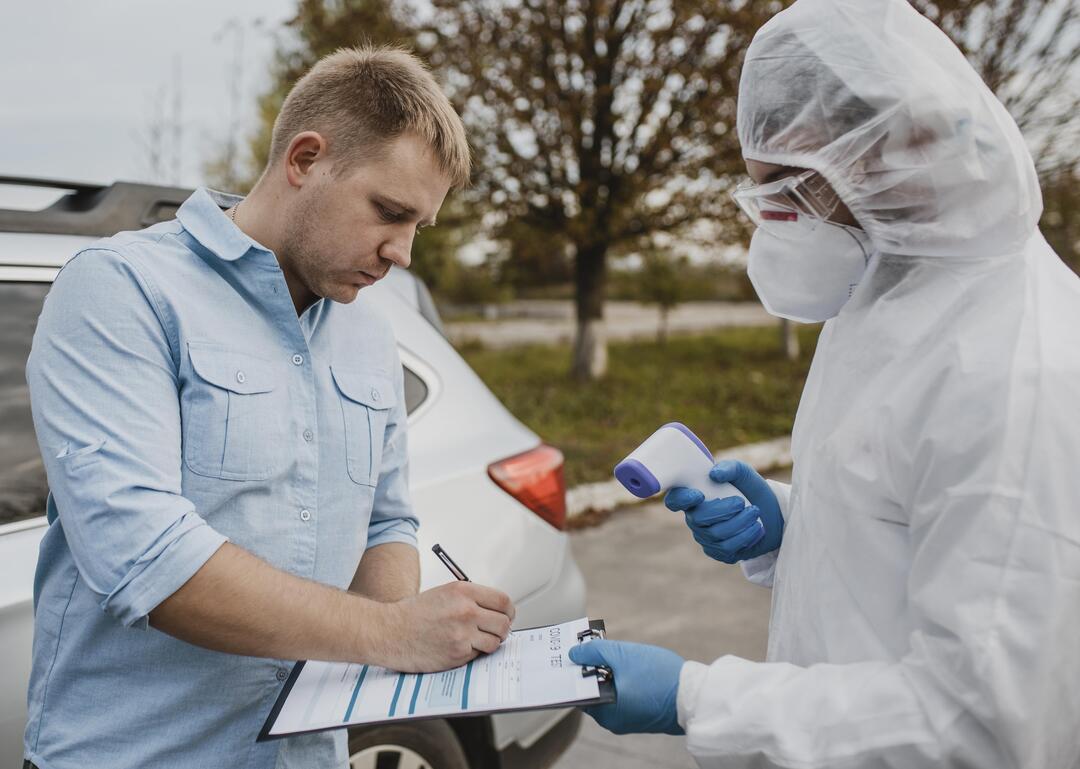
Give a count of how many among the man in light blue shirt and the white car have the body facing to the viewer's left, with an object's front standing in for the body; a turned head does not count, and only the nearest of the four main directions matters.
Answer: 1

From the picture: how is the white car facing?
to the viewer's left

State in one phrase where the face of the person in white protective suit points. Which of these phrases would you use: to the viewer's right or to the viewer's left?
to the viewer's left

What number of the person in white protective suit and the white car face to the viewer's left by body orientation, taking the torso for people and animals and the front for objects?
2

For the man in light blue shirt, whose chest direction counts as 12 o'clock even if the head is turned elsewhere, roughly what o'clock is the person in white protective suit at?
The person in white protective suit is roughly at 11 o'clock from the man in light blue shirt.

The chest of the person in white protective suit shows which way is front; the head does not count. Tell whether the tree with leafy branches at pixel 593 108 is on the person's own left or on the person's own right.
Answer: on the person's own right

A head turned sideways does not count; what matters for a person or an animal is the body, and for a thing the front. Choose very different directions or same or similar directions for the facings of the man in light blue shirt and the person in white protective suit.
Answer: very different directions

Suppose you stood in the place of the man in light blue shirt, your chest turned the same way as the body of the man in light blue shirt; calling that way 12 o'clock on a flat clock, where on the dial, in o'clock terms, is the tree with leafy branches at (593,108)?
The tree with leafy branches is roughly at 8 o'clock from the man in light blue shirt.

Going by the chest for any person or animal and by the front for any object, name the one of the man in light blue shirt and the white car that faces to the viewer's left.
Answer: the white car

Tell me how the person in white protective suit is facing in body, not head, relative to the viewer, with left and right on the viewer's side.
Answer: facing to the left of the viewer
